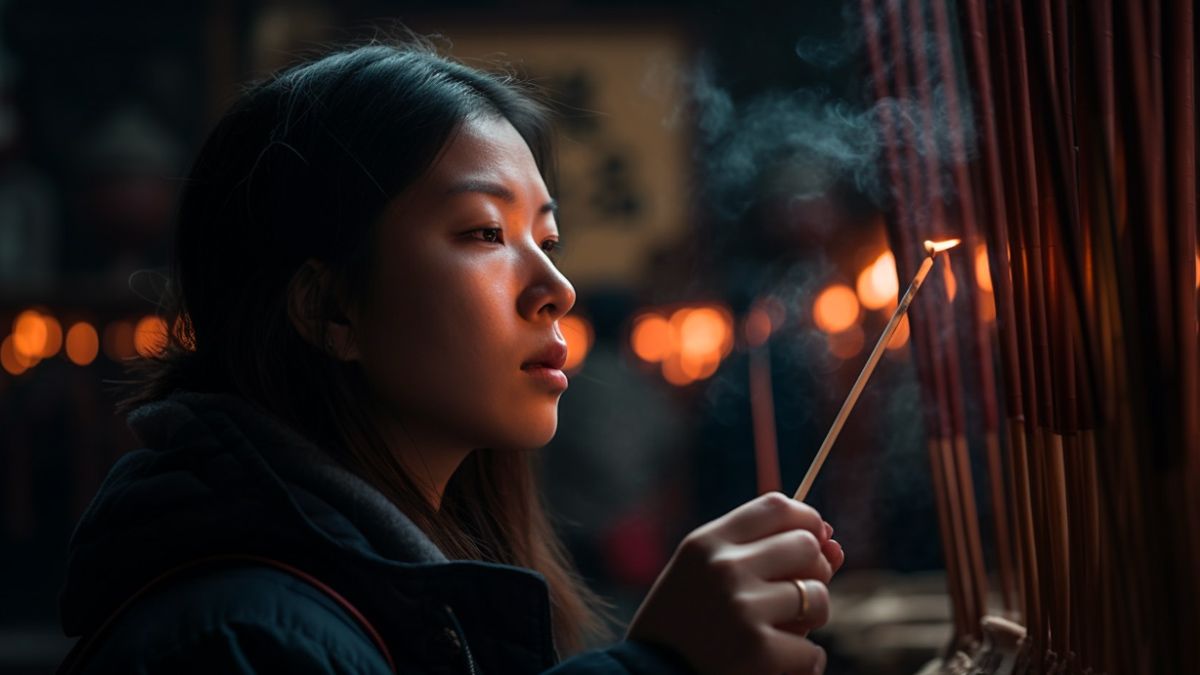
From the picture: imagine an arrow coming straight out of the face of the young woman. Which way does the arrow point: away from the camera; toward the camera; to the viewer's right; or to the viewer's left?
to the viewer's right

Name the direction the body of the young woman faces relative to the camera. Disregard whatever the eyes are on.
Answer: to the viewer's right
